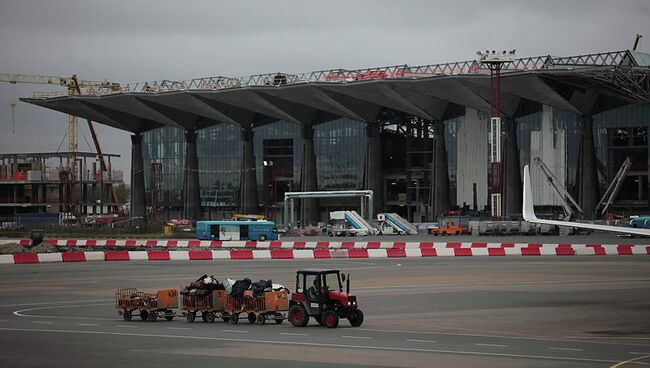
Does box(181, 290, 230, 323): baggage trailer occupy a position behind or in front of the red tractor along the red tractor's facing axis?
behind

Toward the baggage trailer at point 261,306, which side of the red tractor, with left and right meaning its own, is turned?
back

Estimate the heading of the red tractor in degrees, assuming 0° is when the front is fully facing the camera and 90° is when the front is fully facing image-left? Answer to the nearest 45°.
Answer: approximately 315°

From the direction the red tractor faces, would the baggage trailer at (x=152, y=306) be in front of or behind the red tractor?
behind
